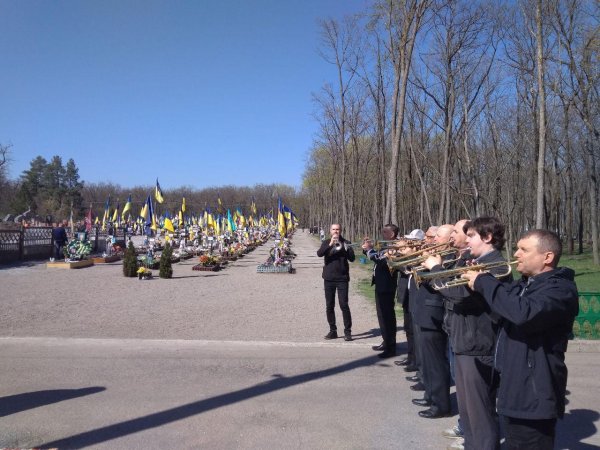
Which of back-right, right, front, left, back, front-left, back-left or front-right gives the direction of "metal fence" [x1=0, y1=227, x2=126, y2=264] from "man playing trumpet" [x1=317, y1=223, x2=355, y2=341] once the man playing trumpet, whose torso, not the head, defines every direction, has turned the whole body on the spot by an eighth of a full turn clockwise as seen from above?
right

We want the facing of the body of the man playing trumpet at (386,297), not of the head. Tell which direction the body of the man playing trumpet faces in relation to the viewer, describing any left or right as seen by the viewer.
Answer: facing to the left of the viewer

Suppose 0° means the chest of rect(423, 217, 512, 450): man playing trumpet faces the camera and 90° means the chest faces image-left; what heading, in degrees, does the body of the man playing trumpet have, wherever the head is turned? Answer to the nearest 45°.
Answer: approximately 90°

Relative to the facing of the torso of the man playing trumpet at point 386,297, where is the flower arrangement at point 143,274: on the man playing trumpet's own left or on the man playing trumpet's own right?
on the man playing trumpet's own right

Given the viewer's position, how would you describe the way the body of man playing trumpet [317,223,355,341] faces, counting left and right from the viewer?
facing the viewer

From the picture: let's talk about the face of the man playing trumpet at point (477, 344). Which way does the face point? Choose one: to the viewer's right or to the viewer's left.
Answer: to the viewer's left

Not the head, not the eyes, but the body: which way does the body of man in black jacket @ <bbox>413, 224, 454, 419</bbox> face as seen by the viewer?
to the viewer's left

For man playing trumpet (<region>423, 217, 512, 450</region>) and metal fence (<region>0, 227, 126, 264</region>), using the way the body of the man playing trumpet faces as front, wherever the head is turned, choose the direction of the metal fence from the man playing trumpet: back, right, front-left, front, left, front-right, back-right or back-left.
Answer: front-right

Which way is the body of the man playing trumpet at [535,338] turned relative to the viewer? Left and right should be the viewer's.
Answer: facing to the left of the viewer

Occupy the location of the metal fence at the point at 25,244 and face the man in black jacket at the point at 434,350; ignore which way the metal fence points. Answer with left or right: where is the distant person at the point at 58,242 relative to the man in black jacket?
left

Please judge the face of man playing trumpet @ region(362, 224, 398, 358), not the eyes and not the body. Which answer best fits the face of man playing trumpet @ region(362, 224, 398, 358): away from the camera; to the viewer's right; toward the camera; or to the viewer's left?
to the viewer's left
